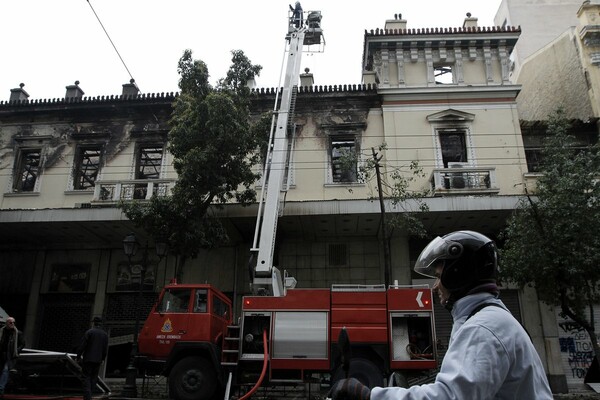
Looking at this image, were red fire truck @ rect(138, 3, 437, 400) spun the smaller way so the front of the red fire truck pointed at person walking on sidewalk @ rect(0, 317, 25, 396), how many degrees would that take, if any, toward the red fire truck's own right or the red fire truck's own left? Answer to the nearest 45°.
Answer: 0° — it already faces them

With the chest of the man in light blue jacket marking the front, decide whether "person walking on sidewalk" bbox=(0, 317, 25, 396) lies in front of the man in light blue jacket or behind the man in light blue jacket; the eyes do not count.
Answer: in front

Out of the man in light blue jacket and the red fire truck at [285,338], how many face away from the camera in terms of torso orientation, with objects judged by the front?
0

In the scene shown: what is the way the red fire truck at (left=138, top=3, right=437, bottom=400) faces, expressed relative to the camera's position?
facing to the left of the viewer

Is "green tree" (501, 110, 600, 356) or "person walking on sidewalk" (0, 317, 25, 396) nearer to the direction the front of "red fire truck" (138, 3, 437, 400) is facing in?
the person walking on sidewalk

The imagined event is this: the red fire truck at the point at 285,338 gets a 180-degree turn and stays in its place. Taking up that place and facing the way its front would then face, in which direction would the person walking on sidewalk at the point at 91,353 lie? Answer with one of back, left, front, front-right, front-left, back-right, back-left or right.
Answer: back

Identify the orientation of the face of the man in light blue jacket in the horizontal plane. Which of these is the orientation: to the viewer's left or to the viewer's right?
to the viewer's left

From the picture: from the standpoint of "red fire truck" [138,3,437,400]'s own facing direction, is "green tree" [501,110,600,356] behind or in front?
behind

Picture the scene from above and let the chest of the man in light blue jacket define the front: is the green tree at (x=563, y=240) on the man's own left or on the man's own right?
on the man's own right

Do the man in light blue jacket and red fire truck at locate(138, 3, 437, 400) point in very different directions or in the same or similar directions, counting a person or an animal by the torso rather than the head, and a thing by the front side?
same or similar directions

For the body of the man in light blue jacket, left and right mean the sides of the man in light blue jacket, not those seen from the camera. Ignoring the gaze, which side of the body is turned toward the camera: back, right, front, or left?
left

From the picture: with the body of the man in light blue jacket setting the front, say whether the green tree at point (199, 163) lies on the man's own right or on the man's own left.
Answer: on the man's own right

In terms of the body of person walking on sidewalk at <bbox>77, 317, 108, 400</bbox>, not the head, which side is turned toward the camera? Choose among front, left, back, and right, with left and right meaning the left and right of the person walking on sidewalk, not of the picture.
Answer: back

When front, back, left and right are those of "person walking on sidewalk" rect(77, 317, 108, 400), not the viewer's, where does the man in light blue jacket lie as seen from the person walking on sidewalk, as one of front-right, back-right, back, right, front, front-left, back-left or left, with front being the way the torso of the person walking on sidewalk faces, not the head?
back
